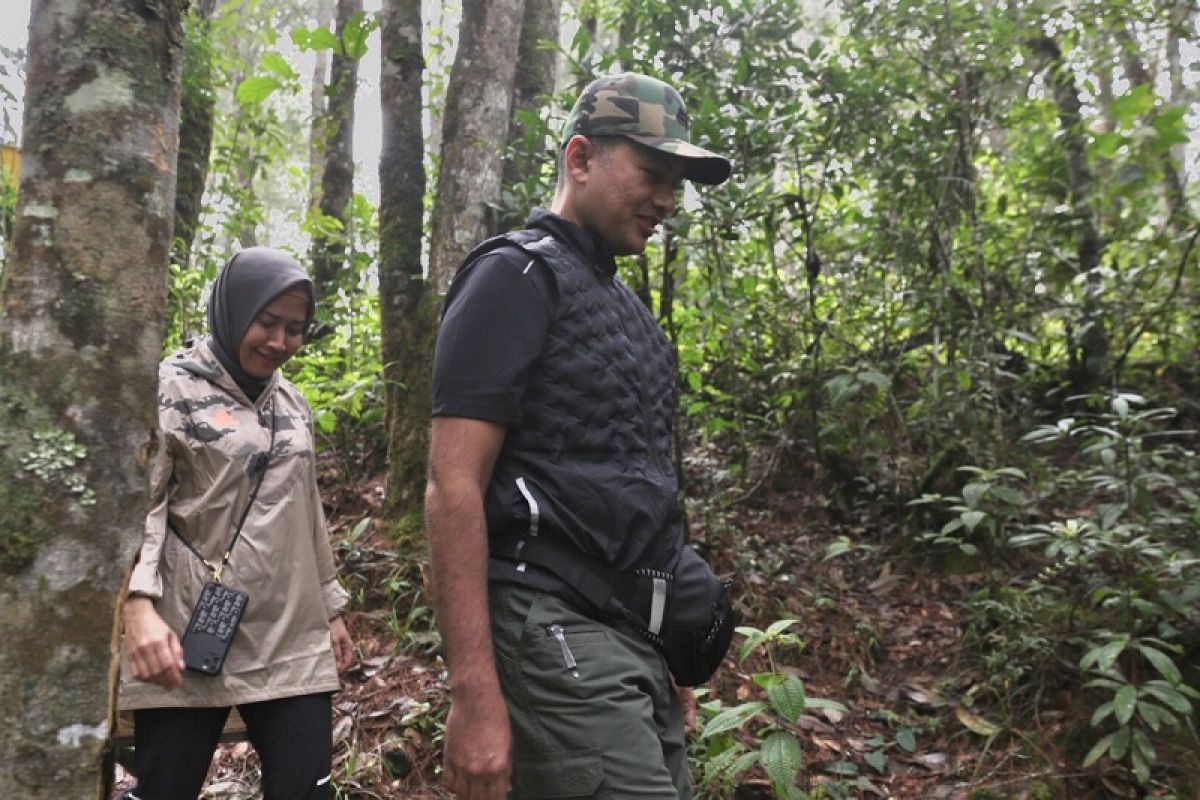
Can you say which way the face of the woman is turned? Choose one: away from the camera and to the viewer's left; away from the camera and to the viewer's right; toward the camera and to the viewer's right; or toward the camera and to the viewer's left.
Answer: toward the camera and to the viewer's right

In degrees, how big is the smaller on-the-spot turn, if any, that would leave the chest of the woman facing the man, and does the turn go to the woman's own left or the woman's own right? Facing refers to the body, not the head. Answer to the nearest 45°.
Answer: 0° — they already face them

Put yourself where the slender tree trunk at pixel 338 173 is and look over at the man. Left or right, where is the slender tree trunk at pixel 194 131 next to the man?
right

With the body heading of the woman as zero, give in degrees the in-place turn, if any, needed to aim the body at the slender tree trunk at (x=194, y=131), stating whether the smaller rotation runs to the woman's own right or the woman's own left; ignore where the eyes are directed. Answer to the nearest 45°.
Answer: approximately 135° to the woman's own left

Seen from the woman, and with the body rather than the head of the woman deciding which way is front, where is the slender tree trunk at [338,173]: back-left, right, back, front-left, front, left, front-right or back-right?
back-left

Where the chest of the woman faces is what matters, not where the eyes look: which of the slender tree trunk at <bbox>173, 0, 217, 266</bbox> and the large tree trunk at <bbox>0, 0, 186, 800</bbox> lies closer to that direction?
the large tree trunk

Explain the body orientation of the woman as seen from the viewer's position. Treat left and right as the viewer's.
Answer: facing the viewer and to the right of the viewer

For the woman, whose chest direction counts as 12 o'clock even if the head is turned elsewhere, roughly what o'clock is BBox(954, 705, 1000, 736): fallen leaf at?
The fallen leaf is roughly at 10 o'clock from the woman.
